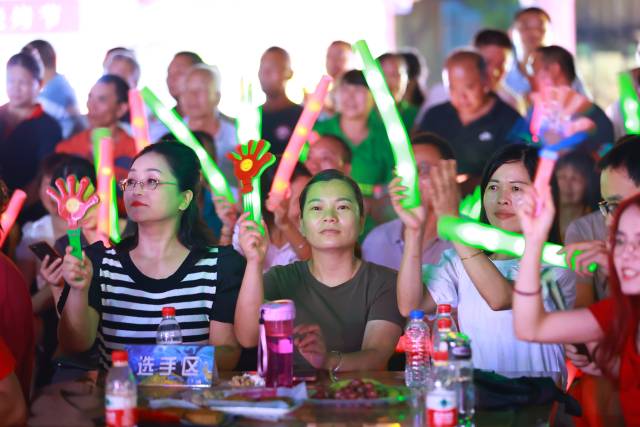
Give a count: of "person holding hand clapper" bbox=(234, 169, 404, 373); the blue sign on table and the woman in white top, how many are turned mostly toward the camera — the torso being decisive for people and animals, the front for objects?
3

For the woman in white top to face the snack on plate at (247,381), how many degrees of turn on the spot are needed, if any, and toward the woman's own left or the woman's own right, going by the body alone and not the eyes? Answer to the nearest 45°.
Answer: approximately 45° to the woman's own right

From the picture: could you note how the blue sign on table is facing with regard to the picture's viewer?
facing the viewer

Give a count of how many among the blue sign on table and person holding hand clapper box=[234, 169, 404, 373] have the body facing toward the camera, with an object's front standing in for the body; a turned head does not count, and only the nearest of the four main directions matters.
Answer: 2

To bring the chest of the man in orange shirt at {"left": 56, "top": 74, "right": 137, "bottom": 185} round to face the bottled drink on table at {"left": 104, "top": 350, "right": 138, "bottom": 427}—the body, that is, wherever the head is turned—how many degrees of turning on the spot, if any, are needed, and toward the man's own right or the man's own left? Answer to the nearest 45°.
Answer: approximately 45° to the man's own left

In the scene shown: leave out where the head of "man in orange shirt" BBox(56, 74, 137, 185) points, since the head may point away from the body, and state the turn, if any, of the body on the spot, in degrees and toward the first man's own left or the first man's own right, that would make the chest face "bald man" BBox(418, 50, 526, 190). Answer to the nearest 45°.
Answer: approximately 135° to the first man's own left

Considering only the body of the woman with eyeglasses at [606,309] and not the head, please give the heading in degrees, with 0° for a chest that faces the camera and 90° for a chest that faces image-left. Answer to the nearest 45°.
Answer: approximately 45°

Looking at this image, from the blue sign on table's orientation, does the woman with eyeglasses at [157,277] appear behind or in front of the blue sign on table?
behind

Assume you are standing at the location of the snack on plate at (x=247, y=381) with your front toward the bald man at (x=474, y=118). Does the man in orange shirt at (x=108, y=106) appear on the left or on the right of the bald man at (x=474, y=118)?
left

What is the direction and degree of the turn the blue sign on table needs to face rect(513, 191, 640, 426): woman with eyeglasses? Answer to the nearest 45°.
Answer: approximately 90° to its left

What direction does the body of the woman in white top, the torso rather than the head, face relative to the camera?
toward the camera

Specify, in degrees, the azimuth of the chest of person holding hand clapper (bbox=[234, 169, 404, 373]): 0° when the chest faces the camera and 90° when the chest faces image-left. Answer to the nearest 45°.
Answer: approximately 0°

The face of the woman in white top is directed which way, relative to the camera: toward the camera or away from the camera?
toward the camera

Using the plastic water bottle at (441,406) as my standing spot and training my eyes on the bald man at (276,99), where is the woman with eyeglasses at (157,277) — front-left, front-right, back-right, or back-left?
front-left

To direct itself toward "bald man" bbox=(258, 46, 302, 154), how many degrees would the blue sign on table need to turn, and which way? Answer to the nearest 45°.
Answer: approximately 180°

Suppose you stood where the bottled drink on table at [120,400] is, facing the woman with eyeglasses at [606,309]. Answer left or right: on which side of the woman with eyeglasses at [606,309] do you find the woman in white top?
left

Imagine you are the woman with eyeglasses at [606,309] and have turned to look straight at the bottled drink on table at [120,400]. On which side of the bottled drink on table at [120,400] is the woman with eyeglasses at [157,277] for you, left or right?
right
